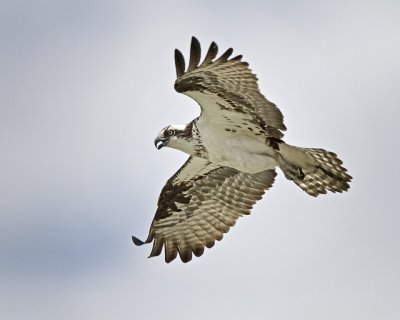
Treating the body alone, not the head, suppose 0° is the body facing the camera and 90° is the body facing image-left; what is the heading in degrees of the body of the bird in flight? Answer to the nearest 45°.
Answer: approximately 90°
